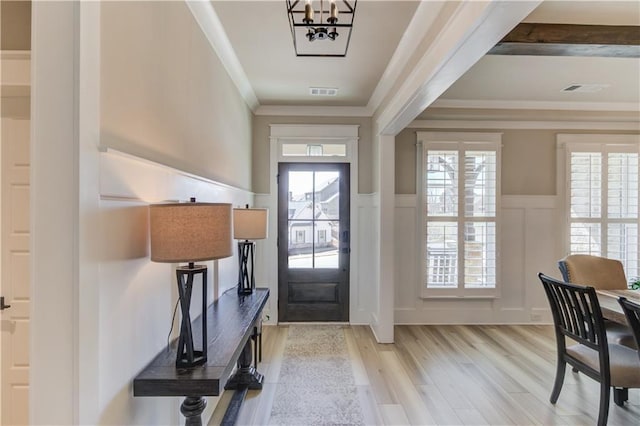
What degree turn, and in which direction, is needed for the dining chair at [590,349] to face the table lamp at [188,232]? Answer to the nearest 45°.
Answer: approximately 180°

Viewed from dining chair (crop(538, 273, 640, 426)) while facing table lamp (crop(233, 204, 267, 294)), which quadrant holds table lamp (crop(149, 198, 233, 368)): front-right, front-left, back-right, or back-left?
front-left

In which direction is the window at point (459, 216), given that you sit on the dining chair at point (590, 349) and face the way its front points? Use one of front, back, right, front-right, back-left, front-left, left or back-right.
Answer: left

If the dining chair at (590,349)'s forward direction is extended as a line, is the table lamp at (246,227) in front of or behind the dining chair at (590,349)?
behind

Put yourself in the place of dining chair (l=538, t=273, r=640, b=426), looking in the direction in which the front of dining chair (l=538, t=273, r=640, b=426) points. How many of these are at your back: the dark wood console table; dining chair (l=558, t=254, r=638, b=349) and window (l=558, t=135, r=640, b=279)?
1

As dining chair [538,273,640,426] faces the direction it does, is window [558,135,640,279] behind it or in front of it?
in front

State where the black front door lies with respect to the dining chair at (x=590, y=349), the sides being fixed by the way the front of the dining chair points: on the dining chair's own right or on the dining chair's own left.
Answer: on the dining chair's own left

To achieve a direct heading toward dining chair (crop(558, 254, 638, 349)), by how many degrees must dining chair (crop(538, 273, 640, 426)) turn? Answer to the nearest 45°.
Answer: approximately 45° to its left

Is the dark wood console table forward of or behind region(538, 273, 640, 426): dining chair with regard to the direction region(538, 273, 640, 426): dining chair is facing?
behind

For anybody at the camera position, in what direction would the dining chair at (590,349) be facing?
facing away from the viewer and to the right of the viewer

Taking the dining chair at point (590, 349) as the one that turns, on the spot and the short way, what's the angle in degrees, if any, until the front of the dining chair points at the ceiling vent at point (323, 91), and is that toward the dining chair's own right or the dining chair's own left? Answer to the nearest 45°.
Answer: approximately 135° to the dining chair's own left
